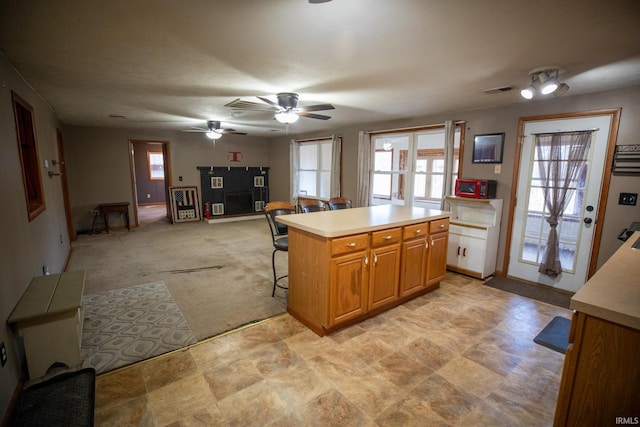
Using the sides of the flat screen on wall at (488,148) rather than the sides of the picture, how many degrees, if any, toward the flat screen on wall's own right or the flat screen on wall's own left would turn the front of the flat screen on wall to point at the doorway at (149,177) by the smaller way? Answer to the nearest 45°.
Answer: approximately 45° to the flat screen on wall's own right

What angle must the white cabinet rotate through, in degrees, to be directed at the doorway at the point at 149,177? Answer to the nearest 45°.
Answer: approximately 45° to its right

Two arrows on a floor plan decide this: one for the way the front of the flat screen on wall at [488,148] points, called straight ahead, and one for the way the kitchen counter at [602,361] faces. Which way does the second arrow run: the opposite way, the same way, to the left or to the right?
to the right

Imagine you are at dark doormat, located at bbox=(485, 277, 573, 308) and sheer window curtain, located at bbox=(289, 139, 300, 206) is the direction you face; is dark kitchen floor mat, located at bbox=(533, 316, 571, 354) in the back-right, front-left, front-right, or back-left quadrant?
back-left

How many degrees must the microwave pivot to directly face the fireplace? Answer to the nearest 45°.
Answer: approximately 45° to its right

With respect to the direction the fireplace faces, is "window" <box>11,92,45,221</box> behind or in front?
in front

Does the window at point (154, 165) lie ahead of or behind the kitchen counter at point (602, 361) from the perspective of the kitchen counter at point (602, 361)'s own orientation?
ahead

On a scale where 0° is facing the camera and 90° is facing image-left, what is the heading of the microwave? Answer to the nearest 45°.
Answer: approximately 45°

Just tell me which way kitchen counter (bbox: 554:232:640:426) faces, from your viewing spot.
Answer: facing away from the viewer and to the left of the viewer

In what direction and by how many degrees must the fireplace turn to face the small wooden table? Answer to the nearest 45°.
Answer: approximately 90° to its right

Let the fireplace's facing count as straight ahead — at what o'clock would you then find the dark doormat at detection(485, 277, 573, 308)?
The dark doormat is roughly at 11 o'clock from the fireplace.

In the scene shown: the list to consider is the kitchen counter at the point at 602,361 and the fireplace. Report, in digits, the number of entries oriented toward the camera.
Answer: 1
